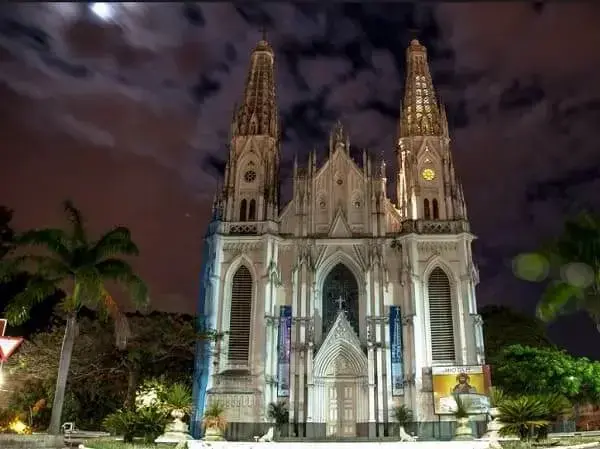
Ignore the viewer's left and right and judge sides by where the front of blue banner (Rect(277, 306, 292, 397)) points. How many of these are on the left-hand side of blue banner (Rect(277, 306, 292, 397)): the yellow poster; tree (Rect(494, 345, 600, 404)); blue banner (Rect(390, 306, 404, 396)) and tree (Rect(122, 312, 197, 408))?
3

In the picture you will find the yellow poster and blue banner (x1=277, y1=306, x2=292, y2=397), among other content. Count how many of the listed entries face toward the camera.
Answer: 2

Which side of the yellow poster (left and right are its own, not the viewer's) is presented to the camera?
front

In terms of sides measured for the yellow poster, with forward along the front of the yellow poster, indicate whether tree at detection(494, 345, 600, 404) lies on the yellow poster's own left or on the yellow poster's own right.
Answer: on the yellow poster's own left

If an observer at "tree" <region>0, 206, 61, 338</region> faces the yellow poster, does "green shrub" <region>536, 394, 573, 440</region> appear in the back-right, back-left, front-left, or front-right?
front-right

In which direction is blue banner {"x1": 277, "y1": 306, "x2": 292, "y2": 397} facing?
toward the camera

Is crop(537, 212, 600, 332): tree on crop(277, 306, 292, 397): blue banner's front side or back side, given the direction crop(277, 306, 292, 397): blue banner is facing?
on the front side

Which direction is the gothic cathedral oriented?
toward the camera

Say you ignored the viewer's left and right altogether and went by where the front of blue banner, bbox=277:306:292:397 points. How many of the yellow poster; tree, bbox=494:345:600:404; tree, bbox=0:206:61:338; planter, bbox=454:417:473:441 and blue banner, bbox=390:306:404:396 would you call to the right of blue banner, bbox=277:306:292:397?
1

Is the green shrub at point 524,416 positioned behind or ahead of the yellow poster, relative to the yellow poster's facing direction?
ahead

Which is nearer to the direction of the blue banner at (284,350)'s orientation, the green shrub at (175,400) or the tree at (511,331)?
the green shrub
